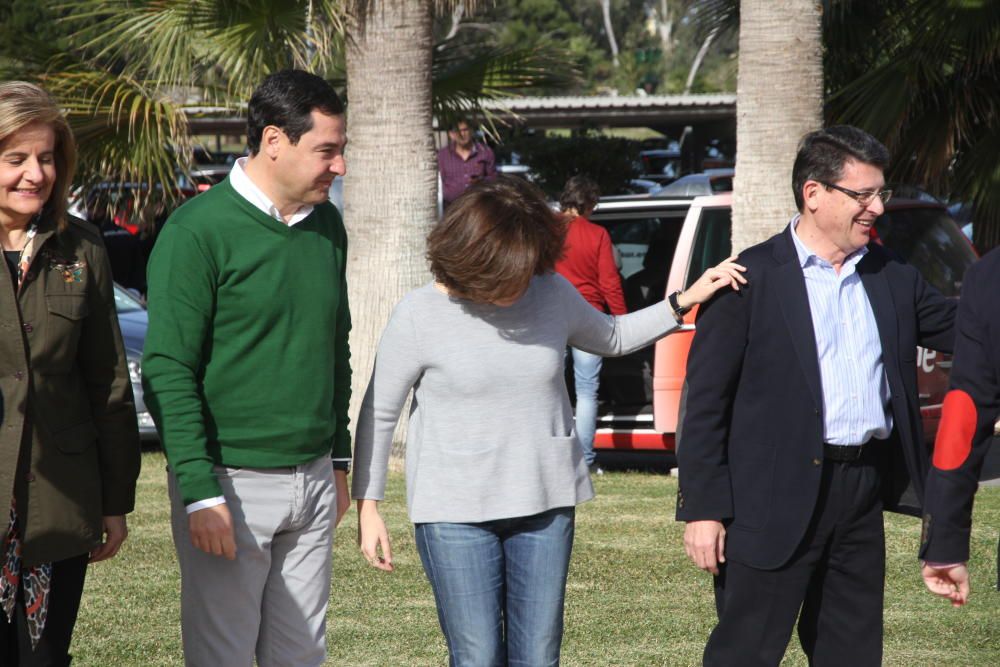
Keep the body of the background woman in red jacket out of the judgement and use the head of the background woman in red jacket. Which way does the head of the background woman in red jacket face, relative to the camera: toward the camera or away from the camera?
away from the camera

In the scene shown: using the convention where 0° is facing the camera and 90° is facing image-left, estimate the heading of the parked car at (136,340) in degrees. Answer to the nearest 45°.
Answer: approximately 315°

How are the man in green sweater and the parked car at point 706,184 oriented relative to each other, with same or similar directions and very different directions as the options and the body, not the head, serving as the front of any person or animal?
very different directions

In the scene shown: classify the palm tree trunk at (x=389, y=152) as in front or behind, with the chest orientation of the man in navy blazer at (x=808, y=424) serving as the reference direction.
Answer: behind

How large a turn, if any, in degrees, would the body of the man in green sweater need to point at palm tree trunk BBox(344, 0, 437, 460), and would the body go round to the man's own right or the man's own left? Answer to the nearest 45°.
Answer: approximately 135° to the man's own left

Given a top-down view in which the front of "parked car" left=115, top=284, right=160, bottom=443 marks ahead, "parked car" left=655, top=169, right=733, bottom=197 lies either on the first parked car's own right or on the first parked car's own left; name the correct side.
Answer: on the first parked car's own left

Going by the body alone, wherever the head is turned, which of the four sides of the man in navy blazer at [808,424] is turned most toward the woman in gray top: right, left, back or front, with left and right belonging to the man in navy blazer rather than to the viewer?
right
